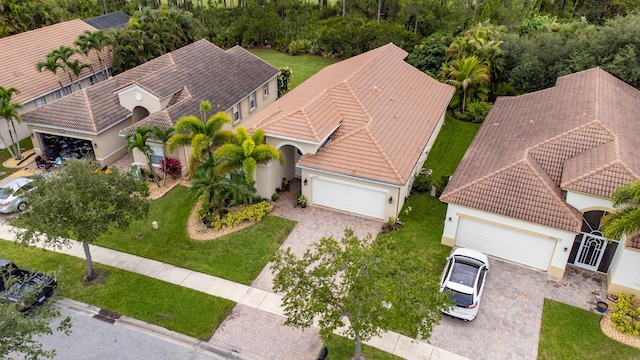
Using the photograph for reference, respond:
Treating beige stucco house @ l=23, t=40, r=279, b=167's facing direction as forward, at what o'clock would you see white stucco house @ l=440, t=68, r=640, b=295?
white stucco house @ l=440, t=68, r=640, b=295 is roughly at 9 o'clock from beige stucco house @ l=23, t=40, r=279, b=167.

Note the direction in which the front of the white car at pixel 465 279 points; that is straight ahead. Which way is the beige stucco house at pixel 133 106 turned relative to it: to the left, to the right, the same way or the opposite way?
the opposite way

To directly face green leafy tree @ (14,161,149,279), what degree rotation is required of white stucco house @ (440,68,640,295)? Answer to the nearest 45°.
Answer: approximately 45° to its right

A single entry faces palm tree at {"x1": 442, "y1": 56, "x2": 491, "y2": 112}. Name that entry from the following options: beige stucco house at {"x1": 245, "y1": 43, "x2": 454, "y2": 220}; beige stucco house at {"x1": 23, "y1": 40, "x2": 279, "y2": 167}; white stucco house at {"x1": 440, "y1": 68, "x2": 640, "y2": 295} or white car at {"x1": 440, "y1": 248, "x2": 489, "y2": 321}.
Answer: the white car

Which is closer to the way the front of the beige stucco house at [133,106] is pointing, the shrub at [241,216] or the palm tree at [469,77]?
the shrub

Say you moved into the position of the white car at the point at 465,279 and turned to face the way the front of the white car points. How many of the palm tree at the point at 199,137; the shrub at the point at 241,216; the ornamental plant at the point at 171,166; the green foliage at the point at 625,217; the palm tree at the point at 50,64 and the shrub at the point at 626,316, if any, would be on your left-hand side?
4

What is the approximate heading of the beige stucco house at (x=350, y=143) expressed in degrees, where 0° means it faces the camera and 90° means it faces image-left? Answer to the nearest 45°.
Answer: approximately 45°

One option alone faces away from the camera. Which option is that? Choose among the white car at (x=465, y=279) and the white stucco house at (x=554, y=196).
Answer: the white car

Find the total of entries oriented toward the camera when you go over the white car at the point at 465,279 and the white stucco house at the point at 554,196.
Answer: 1

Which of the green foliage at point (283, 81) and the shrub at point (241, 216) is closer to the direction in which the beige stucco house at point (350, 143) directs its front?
the shrub

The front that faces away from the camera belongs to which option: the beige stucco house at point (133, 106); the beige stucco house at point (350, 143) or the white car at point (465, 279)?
the white car

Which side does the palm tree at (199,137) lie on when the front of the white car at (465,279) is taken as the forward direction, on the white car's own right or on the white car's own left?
on the white car's own left

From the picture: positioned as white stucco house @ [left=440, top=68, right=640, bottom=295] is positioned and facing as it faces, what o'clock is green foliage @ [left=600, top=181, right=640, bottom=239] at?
The green foliage is roughly at 11 o'clock from the white stucco house.

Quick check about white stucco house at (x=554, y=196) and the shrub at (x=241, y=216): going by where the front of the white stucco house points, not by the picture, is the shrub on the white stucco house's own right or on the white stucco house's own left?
on the white stucco house's own right

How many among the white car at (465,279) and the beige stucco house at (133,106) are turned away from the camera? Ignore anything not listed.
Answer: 1

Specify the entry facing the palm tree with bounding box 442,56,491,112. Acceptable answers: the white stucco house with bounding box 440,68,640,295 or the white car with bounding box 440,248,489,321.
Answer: the white car

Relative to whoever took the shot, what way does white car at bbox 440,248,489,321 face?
facing away from the viewer
